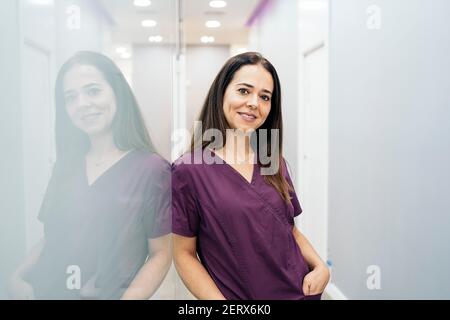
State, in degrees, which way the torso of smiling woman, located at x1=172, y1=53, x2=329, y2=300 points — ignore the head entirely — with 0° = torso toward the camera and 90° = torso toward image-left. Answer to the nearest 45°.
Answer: approximately 315°
